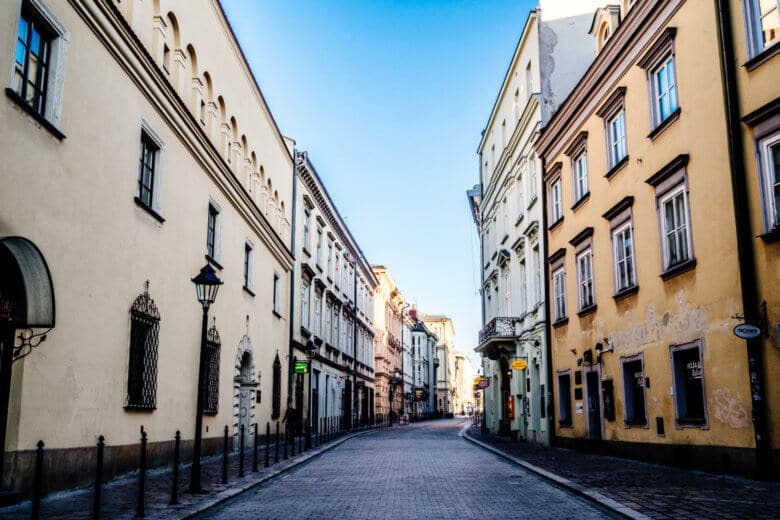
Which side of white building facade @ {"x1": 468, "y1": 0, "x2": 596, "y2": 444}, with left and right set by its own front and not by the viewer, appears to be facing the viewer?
left

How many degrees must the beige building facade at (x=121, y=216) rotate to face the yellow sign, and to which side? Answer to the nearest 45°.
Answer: approximately 90° to its left

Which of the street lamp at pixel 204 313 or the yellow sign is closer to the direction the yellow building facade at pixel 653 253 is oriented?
the street lamp

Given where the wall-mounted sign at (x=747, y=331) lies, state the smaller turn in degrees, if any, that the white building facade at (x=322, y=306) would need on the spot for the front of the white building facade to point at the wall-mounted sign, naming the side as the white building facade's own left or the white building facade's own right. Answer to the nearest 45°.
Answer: approximately 90° to the white building facade's own right

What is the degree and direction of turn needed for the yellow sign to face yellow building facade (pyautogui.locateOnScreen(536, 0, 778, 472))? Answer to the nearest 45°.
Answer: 0° — it already faces it

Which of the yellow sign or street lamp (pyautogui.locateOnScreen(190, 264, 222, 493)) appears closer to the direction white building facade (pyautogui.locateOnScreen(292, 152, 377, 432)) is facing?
the yellow sign

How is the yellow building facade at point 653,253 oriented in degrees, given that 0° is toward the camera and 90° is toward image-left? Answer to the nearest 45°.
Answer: approximately 45°

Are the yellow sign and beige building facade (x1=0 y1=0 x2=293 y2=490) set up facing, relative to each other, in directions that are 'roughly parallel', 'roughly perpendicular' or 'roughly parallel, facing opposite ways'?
roughly perpendicular

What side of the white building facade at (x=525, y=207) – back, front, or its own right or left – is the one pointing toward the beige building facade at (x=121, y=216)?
left

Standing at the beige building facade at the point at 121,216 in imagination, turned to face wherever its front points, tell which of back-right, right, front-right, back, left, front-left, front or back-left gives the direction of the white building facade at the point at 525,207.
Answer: left

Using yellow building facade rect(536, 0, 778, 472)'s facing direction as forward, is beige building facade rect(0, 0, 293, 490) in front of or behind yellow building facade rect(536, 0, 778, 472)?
in front

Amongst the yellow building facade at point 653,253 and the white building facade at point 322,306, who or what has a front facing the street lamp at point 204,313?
the yellow building facade

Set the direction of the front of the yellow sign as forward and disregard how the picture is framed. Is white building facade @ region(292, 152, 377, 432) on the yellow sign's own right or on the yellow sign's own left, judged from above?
on the yellow sign's own right

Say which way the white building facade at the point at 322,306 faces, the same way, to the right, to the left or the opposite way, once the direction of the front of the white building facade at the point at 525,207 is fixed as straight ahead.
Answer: the opposite way
